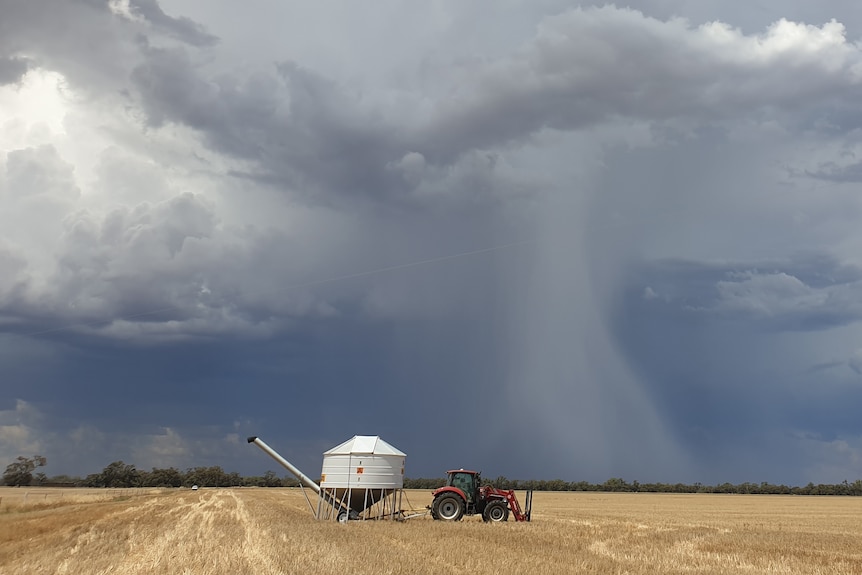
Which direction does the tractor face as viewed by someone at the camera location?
facing to the right of the viewer

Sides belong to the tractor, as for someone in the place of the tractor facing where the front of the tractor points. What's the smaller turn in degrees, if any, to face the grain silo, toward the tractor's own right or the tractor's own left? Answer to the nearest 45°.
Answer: approximately 180°
